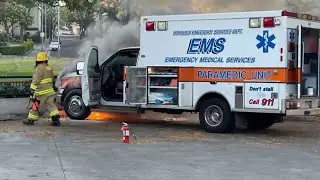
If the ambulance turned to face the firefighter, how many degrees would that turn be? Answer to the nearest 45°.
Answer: approximately 45° to its left

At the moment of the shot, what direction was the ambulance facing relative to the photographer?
facing away from the viewer and to the left of the viewer
